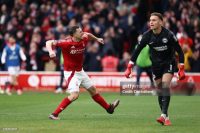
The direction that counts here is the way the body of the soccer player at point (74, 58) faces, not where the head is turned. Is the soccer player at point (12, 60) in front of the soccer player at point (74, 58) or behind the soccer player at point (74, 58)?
behind

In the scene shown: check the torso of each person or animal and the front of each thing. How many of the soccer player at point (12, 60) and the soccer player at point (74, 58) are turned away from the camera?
0

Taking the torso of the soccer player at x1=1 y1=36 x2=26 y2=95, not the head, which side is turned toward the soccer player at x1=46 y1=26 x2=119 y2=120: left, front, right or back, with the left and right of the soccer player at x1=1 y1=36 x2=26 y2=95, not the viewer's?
front

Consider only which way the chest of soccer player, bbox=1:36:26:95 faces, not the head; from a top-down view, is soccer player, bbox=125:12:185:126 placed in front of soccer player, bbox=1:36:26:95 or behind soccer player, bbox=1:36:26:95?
in front

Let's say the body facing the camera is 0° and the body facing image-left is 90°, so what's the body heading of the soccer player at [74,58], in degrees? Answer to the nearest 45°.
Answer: approximately 315°
